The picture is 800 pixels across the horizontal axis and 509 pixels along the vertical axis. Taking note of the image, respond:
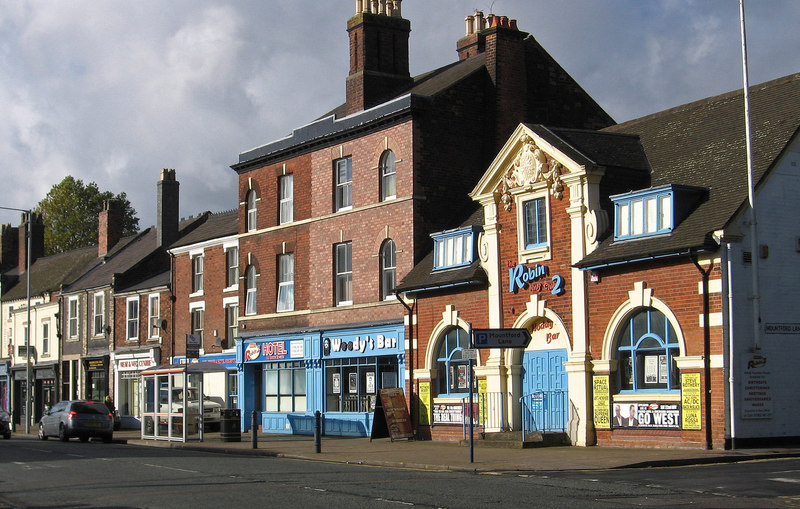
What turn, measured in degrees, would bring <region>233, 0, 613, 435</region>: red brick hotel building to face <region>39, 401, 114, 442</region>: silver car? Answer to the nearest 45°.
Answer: approximately 45° to its right

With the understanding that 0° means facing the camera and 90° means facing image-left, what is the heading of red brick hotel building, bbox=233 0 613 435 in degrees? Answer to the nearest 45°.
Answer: approximately 45°

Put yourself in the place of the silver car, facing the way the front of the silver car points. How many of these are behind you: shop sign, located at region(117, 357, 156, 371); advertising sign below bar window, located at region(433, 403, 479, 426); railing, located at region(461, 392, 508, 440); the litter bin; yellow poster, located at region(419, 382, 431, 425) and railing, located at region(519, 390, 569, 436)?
5

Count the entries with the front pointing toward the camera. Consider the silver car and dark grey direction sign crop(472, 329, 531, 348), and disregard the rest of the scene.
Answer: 1

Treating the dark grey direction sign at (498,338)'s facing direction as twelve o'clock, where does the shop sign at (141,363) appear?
The shop sign is roughly at 5 o'clock from the dark grey direction sign.

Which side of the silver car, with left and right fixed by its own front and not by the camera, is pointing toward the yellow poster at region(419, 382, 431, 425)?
back

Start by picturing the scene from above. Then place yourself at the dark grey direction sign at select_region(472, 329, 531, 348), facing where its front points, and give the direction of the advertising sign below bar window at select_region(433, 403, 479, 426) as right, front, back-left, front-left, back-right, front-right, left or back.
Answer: back

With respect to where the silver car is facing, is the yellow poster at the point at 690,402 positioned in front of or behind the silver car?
behind

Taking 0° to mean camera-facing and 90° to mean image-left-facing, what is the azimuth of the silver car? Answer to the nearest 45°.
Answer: approximately 135°

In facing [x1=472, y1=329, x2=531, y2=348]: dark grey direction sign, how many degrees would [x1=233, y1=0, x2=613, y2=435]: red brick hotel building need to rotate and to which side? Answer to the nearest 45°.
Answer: approximately 45° to its left

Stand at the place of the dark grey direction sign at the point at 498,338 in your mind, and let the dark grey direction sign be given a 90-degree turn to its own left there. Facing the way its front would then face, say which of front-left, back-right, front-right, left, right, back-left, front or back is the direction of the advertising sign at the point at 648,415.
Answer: front-left

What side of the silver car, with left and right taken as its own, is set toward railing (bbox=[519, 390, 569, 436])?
back

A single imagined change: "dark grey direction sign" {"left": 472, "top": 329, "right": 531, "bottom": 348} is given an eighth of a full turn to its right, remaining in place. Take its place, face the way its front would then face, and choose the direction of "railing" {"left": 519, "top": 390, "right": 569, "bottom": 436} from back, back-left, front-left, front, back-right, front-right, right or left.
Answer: back-right

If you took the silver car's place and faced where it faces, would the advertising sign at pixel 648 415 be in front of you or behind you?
behind
